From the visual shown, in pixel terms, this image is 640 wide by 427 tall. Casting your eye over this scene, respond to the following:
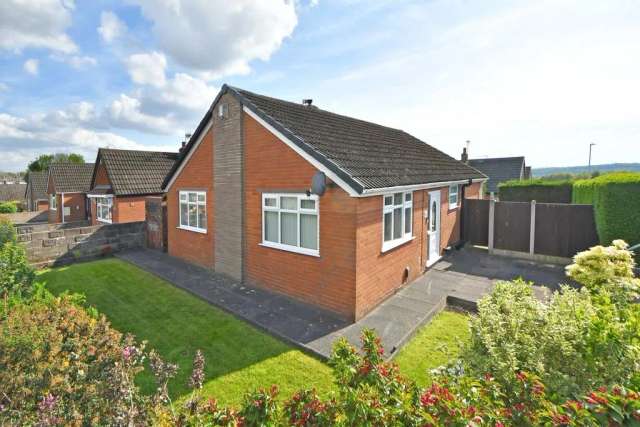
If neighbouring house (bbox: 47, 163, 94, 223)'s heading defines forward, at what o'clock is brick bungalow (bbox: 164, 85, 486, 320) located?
The brick bungalow is roughly at 10 o'clock from the neighbouring house.

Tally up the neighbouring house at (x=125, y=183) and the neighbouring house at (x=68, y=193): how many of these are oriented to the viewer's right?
0

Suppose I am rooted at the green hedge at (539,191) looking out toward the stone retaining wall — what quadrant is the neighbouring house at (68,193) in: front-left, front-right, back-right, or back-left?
front-right

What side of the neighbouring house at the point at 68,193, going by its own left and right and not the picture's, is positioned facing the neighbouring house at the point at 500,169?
left

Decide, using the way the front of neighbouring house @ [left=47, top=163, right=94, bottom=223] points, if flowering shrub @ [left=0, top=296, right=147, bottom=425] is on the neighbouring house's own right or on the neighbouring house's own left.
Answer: on the neighbouring house's own left

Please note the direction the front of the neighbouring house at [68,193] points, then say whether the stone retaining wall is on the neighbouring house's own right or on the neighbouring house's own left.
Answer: on the neighbouring house's own left

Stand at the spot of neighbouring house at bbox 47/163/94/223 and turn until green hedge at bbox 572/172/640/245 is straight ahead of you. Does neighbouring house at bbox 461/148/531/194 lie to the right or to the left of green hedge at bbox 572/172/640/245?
left

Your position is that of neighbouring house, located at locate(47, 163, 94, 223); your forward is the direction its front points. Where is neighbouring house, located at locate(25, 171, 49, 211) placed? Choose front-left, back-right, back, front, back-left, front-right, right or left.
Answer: back-right

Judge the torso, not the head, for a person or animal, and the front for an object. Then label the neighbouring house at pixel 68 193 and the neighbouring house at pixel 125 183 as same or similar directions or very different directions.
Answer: same or similar directions

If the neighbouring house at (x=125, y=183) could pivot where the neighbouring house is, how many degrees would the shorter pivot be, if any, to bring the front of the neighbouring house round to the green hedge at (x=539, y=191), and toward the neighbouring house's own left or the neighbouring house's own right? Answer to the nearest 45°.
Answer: approximately 90° to the neighbouring house's own left

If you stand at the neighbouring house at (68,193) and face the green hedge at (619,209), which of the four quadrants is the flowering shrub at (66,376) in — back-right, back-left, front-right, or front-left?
front-right

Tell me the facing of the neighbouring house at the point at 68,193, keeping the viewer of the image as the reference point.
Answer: facing the viewer and to the left of the viewer

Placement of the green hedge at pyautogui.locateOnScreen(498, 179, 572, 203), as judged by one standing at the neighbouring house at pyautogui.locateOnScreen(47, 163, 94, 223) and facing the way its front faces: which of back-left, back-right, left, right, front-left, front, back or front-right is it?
left

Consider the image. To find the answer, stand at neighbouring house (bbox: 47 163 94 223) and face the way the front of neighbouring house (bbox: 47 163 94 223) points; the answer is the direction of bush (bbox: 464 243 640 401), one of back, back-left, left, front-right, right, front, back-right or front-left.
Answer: front-left
